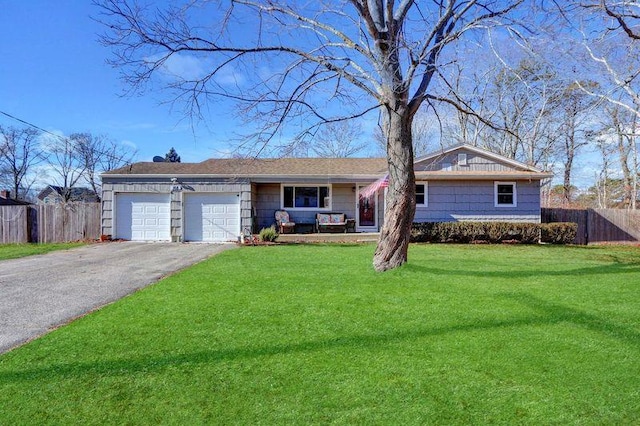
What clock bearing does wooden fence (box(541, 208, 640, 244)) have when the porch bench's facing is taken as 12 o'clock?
The wooden fence is roughly at 9 o'clock from the porch bench.

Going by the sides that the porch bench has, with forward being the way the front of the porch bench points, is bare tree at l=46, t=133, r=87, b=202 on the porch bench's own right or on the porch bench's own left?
on the porch bench's own right

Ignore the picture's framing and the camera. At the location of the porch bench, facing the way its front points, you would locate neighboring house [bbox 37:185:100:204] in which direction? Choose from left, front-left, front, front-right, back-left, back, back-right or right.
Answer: back-right

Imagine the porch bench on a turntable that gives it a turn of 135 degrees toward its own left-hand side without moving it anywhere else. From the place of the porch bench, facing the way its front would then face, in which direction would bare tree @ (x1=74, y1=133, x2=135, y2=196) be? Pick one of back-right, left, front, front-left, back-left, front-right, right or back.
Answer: left

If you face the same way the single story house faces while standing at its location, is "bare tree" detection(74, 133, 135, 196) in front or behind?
behind

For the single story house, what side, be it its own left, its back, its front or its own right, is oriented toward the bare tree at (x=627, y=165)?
left

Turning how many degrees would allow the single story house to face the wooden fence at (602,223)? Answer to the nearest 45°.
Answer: approximately 90° to its left

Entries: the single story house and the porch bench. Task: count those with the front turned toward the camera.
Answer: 2

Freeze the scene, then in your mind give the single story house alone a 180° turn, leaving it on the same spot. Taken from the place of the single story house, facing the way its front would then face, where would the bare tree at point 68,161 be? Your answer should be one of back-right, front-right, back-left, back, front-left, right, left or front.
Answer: front-left

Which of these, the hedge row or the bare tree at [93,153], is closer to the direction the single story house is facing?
the hedge row

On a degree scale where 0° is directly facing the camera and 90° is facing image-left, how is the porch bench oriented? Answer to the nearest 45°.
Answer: approximately 0°
